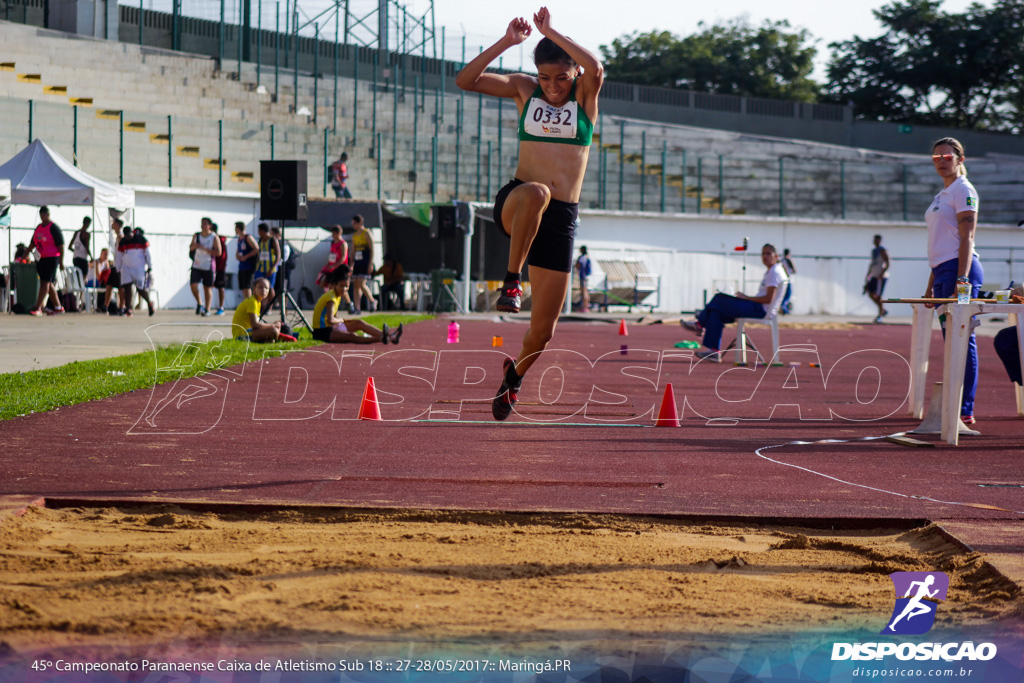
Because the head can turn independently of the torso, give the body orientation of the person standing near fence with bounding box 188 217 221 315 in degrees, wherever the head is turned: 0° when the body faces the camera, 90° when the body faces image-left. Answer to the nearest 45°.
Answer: approximately 0°

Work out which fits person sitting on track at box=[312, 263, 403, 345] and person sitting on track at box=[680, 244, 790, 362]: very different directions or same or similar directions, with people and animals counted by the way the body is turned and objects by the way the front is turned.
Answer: very different directions

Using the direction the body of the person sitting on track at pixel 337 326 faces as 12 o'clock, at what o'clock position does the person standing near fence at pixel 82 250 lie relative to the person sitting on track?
The person standing near fence is roughly at 8 o'clock from the person sitting on track.

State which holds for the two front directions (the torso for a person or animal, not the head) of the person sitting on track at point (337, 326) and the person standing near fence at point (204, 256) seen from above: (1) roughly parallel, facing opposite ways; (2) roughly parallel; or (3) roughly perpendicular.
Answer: roughly perpendicular

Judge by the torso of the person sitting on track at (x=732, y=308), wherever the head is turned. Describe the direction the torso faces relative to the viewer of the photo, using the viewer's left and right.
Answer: facing to the left of the viewer

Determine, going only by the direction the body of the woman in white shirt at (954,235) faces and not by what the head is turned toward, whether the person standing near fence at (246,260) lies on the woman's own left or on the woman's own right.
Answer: on the woman's own right

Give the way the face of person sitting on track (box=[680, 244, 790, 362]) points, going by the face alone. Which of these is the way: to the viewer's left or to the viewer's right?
to the viewer's left

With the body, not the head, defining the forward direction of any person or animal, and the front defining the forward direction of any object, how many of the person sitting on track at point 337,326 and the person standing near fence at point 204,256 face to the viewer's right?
1

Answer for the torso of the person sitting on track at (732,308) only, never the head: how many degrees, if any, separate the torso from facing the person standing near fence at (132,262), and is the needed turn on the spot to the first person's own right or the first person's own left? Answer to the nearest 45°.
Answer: approximately 45° to the first person's own right

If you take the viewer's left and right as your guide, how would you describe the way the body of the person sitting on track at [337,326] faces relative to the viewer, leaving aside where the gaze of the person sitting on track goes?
facing to the right of the viewer

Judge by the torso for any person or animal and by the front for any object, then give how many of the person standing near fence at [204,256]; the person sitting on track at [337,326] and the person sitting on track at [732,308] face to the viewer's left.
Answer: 1

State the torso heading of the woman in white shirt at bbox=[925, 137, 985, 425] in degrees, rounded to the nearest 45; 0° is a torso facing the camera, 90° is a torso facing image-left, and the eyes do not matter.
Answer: approximately 45°

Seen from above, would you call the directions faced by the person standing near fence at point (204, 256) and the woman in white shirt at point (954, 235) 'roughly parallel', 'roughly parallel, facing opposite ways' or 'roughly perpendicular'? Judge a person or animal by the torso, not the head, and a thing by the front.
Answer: roughly perpendicular
